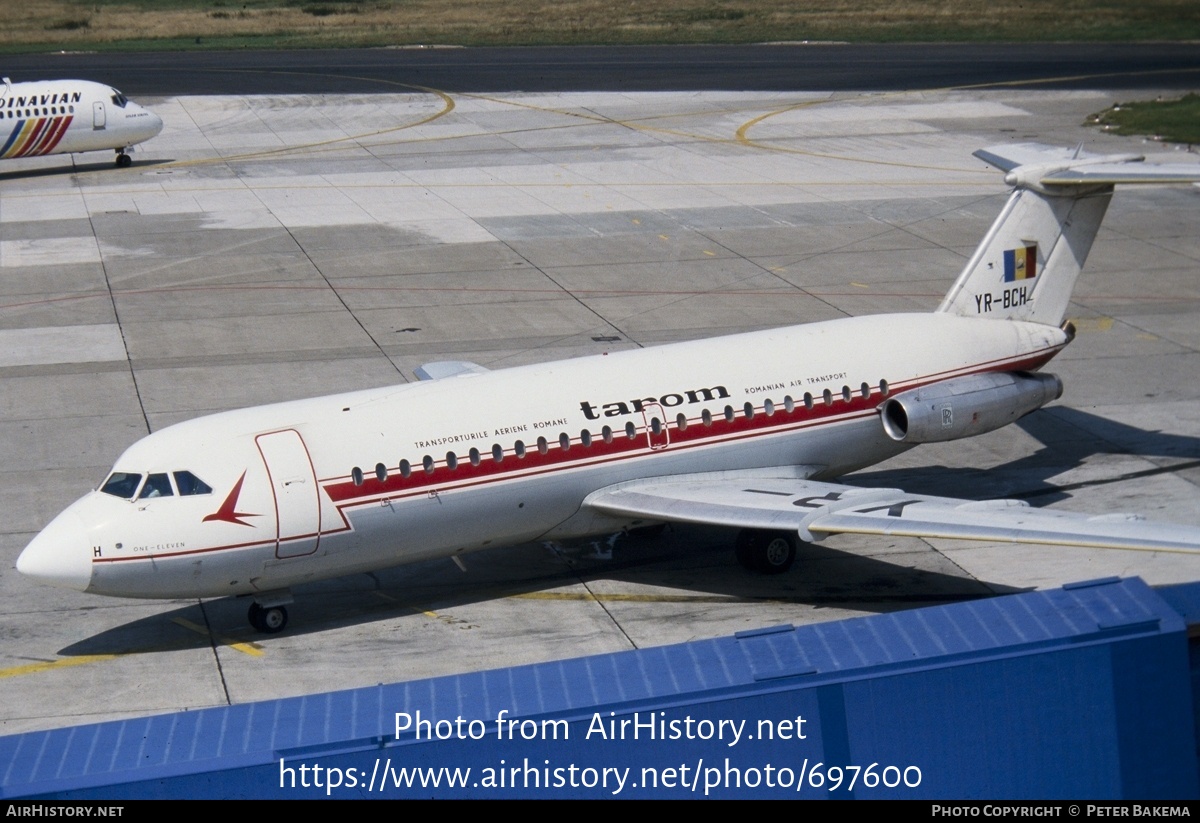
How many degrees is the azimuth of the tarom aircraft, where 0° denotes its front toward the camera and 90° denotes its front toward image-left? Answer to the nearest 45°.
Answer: approximately 45°
